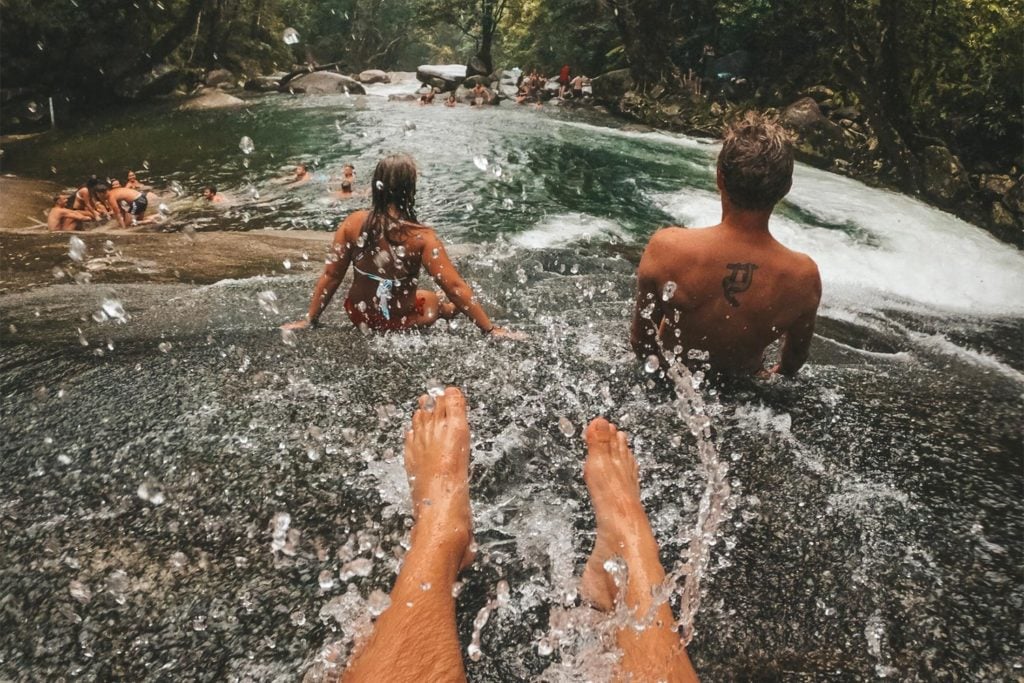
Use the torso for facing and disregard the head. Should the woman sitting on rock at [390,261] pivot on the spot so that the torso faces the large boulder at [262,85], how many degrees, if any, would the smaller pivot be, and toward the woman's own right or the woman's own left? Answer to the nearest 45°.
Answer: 0° — they already face it

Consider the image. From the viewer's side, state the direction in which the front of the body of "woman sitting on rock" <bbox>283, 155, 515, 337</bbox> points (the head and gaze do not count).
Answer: away from the camera

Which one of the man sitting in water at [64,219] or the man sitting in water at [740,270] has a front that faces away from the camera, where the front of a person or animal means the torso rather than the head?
the man sitting in water at [740,270]

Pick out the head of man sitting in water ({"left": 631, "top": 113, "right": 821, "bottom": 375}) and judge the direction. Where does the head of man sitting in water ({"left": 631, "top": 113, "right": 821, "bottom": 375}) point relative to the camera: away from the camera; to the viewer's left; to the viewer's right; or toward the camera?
away from the camera

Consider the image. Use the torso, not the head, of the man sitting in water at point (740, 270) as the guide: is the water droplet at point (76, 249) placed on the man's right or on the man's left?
on the man's left

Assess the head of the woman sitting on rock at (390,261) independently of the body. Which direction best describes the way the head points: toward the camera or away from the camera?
away from the camera

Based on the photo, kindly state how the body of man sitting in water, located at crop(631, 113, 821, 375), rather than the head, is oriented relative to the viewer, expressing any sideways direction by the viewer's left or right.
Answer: facing away from the viewer

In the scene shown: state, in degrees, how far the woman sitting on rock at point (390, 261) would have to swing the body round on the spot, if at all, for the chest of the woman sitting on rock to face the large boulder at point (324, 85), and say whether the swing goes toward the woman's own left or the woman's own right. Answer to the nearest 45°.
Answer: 0° — they already face it

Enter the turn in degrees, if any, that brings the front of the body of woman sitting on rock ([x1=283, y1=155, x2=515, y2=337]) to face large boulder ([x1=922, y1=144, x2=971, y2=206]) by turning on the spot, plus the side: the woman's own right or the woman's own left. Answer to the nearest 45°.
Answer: approximately 45° to the woman's own right
